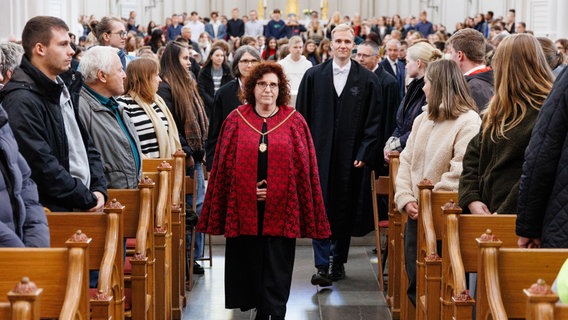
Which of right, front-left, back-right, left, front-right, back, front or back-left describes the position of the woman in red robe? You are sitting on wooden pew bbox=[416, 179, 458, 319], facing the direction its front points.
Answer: back-right

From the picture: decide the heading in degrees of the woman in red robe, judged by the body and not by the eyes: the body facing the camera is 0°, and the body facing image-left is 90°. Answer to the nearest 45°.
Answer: approximately 0°

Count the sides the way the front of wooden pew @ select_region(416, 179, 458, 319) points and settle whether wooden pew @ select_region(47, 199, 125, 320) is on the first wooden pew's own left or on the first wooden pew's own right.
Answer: on the first wooden pew's own right

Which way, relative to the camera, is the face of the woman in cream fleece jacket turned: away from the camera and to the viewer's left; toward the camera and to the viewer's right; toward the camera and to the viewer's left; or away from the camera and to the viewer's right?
away from the camera and to the viewer's left

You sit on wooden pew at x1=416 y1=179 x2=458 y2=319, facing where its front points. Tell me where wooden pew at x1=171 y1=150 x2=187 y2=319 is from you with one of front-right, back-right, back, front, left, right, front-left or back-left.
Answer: back-right

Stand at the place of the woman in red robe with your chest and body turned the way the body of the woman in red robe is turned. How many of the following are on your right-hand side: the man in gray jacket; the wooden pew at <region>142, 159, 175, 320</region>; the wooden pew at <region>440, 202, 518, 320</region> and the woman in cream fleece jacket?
2
